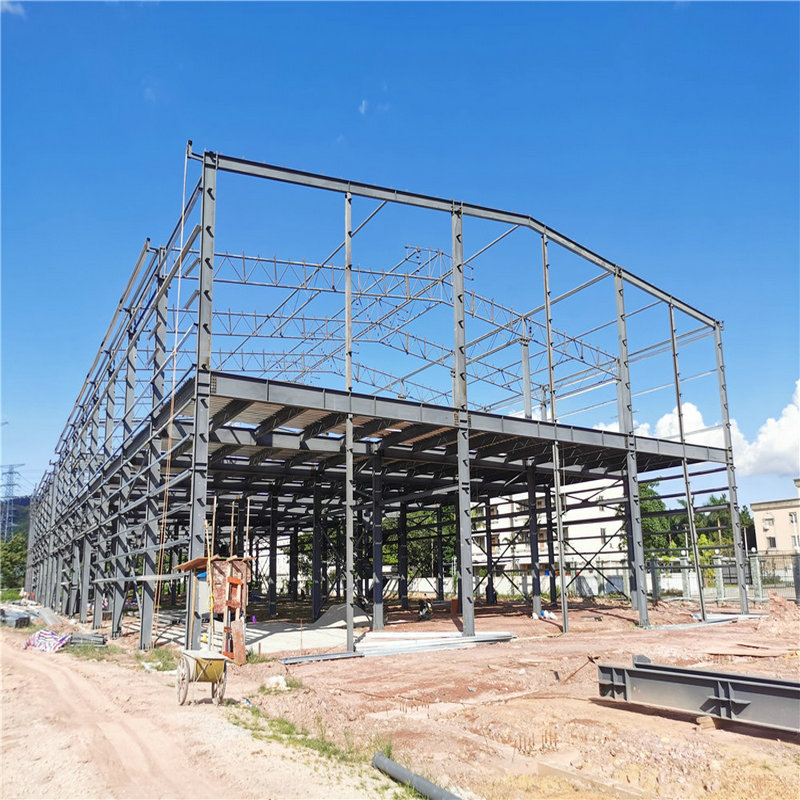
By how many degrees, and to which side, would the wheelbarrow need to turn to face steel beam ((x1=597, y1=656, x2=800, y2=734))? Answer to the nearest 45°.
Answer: approximately 90° to its left

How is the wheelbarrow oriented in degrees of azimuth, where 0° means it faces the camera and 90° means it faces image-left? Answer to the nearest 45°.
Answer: approximately 0°
